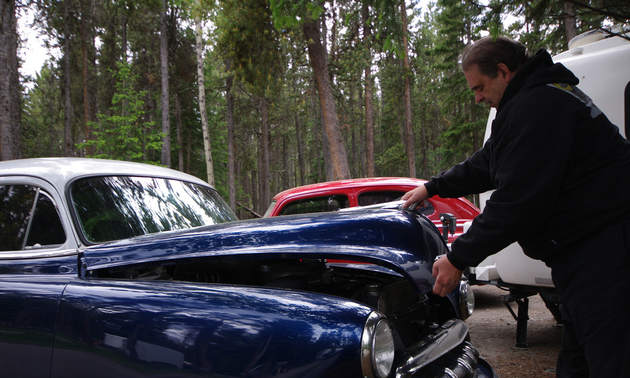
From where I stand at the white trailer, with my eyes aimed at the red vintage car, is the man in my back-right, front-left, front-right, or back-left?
back-left

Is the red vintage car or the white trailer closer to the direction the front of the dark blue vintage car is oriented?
the white trailer

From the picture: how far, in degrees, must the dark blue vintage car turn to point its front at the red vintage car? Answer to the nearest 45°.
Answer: approximately 90° to its left

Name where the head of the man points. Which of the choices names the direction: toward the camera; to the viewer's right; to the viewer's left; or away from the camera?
to the viewer's left

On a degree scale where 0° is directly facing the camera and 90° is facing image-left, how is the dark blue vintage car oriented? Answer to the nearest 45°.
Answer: approximately 315°

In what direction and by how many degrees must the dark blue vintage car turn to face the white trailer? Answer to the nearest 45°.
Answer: approximately 45° to its left

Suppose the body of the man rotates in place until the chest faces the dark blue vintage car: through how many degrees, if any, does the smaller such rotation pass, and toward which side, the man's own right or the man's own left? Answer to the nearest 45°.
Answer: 0° — they already face it

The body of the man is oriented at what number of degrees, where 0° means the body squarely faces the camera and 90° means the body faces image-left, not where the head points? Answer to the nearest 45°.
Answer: approximately 90°

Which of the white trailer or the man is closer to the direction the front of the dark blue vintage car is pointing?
the man

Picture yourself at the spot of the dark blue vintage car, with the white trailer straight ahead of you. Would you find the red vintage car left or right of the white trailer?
left

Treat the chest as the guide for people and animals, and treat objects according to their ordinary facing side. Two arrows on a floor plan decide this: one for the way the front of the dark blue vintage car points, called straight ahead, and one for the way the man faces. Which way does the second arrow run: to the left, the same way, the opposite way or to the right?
the opposite way

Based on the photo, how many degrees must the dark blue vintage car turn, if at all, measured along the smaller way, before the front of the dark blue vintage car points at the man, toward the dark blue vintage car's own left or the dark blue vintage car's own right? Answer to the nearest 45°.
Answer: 0° — it already faces them

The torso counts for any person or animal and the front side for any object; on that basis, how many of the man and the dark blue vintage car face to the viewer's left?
1
